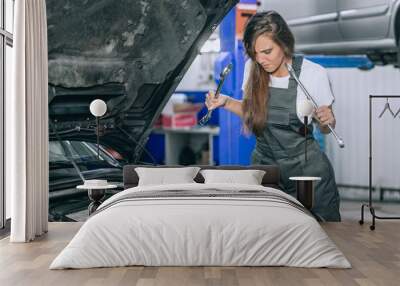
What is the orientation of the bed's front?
toward the camera
